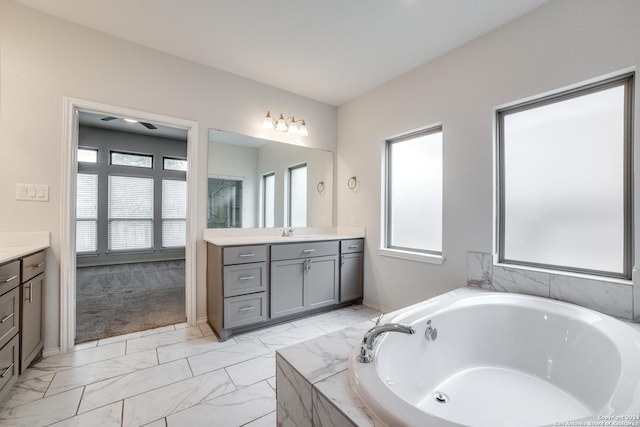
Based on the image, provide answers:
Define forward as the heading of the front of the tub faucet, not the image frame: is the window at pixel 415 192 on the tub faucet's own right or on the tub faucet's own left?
on the tub faucet's own left

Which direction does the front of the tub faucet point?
to the viewer's right

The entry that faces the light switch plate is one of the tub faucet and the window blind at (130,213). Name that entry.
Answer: the window blind

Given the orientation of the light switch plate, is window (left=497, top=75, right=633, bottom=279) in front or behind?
in front

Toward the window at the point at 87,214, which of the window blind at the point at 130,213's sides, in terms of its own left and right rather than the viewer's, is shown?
right

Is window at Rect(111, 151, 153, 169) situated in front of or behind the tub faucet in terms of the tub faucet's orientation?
behind

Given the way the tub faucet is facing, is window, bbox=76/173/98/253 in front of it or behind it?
behind

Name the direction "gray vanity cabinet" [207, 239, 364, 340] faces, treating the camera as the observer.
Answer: facing the viewer and to the right of the viewer

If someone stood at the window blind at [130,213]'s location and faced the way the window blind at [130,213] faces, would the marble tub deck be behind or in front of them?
in front

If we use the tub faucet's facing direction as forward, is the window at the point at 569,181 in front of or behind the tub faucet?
in front

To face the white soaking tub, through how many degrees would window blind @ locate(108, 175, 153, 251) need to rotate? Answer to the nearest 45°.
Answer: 0° — it already faces it
